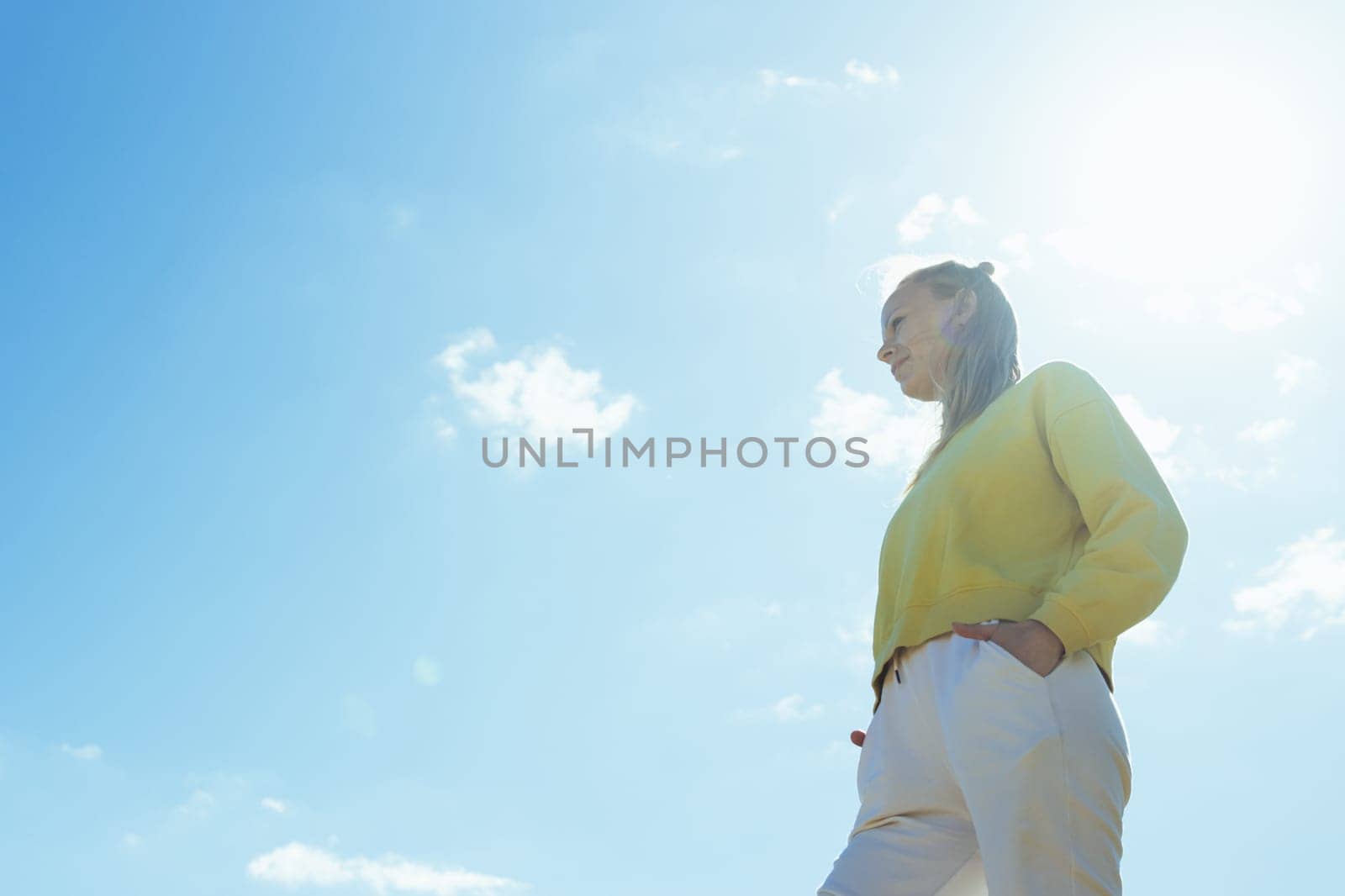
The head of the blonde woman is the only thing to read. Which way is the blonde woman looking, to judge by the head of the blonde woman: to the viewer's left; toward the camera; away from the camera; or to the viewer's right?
to the viewer's left

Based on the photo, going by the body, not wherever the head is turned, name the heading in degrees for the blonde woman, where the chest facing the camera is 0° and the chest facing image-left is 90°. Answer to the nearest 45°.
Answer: approximately 45°
